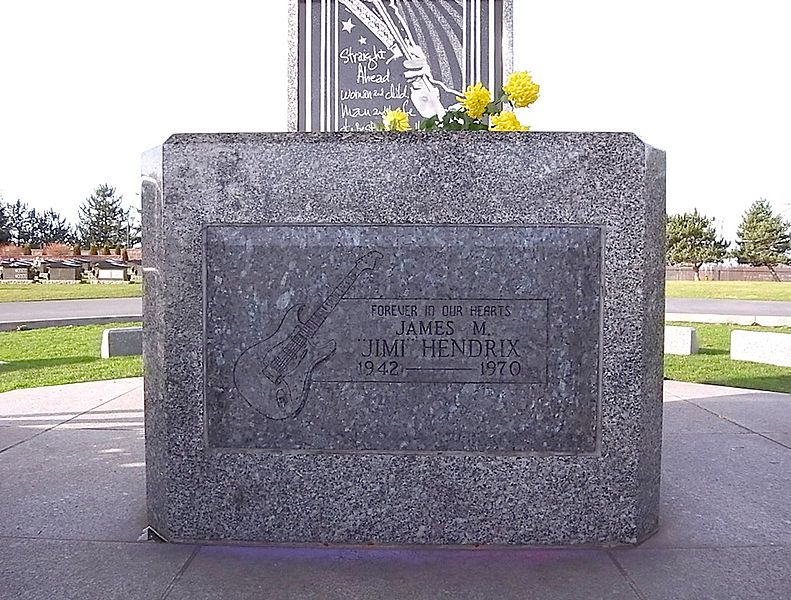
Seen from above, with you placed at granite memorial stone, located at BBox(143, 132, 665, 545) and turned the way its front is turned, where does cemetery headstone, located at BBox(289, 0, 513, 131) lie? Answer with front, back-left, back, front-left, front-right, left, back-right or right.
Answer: back

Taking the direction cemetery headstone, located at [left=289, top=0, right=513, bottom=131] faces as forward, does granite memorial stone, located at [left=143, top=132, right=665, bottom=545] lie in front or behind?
in front

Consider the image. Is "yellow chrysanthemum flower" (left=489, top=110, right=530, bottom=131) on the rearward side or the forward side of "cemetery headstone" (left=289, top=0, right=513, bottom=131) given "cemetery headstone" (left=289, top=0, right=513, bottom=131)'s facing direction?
on the forward side

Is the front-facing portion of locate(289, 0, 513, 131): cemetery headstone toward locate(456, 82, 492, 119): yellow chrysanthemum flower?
yes

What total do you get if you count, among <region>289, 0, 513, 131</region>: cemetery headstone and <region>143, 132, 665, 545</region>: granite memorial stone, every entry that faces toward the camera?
2

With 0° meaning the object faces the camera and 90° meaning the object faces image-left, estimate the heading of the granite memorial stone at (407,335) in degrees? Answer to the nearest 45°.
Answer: approximately 0°
